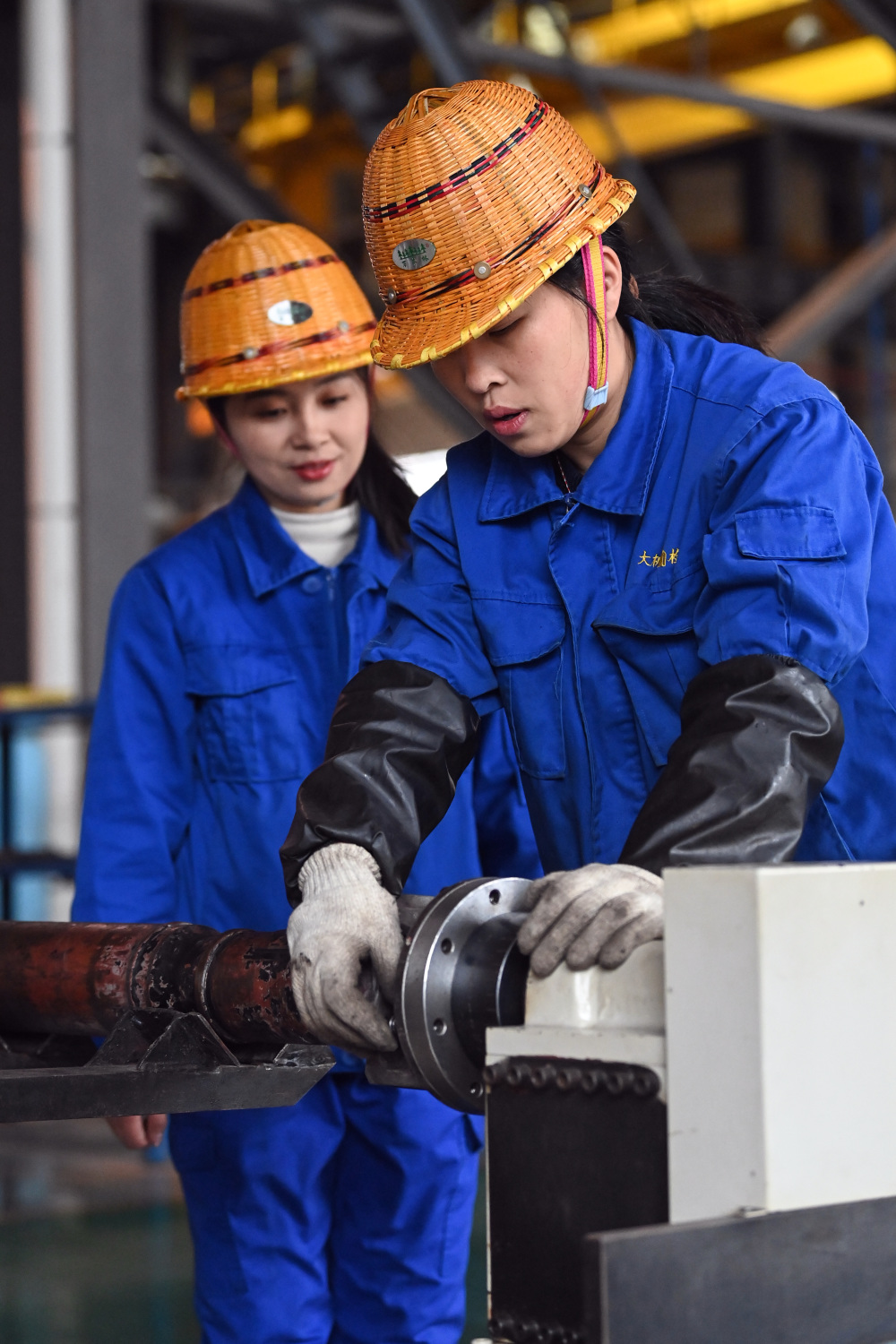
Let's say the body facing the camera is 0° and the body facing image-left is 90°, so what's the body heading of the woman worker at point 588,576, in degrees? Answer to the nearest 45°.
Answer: approximately 45°

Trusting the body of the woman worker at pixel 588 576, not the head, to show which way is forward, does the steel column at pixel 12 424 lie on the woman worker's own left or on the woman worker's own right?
on the woman worker's own right

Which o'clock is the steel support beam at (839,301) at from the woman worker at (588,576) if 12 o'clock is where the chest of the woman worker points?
The steel support beam is roughly at 5 o'clock from the woman worker.

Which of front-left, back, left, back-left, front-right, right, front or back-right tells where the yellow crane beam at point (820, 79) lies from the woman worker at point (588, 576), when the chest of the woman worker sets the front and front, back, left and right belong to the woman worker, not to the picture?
back-right

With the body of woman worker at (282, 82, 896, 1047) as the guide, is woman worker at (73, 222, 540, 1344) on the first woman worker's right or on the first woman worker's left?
on the first woman worker's right
